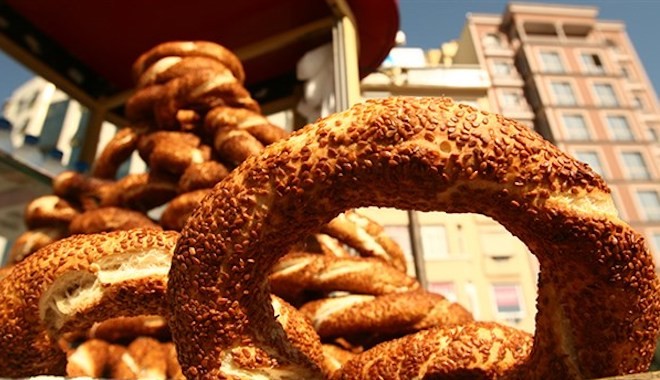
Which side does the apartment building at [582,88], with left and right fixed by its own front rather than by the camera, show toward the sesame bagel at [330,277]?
front

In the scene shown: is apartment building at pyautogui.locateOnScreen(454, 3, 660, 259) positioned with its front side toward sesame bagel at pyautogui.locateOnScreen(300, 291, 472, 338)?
yes

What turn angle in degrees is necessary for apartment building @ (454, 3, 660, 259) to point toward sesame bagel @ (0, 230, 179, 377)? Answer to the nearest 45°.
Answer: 0° — it already faces it

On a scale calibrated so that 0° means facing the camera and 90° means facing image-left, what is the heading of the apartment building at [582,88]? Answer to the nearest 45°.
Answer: approximately 0°

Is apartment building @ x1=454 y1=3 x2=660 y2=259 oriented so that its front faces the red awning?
yes

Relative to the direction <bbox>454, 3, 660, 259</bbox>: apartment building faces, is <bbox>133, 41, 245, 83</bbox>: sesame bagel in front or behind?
in front
